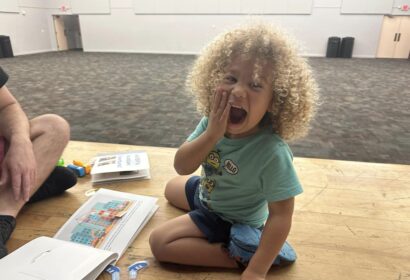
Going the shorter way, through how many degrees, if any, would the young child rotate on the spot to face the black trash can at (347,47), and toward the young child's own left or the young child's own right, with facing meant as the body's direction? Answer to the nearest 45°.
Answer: approximately 135° to the young child's own right

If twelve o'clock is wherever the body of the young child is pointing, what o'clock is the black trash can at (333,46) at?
The black trash can is roughly at 5 o'clock from the young child.

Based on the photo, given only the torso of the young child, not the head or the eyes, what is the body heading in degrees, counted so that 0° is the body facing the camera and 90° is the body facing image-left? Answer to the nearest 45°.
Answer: approximately 45°

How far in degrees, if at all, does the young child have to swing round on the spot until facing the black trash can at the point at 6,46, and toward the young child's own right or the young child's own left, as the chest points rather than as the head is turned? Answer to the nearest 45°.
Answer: approximately 90° to the young child's own right

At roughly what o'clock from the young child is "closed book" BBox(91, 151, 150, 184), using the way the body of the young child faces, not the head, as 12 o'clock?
The closed book is roughly at 3 o'clock from the young child.
